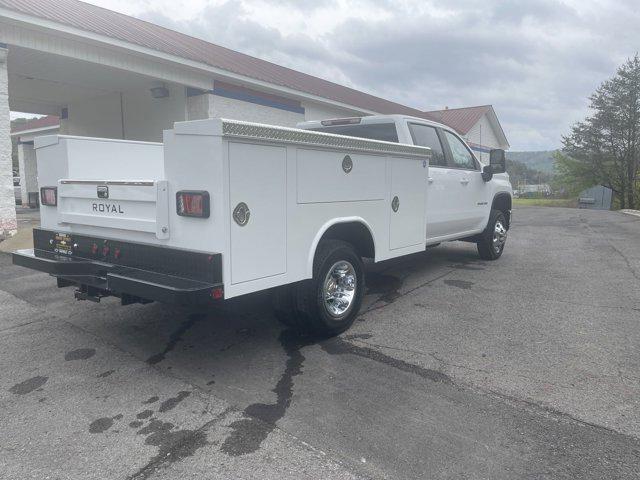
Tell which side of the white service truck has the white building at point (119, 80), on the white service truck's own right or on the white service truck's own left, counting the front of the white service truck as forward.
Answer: on the white service truck's own left

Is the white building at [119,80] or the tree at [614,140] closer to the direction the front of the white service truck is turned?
the tree

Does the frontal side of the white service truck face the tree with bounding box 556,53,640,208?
yes

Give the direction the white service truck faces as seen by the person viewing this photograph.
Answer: facing away from the viewer and to the right of the viewer
